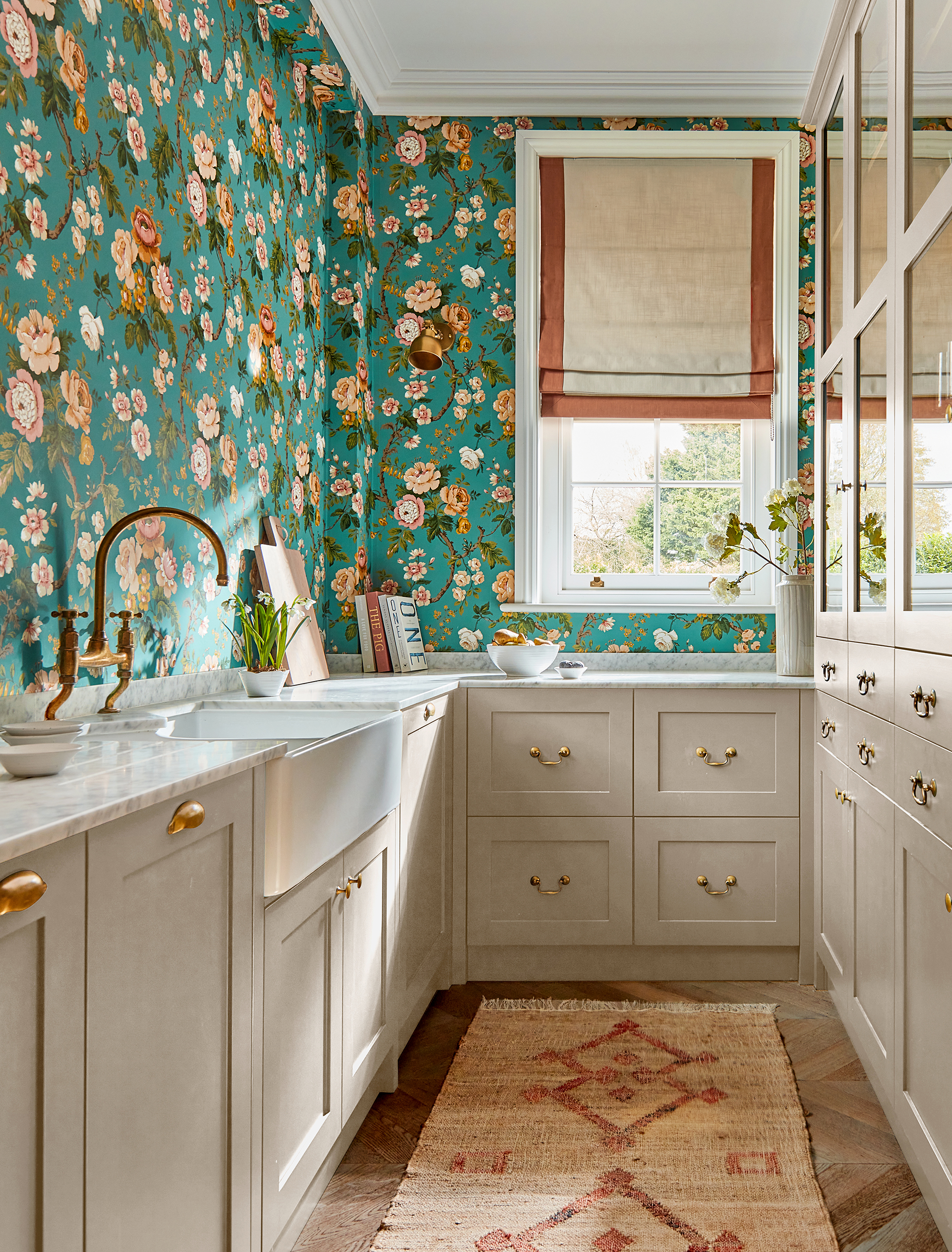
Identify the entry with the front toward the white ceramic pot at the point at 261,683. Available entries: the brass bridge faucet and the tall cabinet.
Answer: the tall cabinet

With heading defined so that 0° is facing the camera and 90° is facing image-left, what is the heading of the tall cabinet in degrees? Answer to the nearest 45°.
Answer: approximately 90°

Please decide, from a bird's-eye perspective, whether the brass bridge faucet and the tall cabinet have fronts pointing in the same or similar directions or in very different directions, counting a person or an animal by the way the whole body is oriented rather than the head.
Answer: very different directions

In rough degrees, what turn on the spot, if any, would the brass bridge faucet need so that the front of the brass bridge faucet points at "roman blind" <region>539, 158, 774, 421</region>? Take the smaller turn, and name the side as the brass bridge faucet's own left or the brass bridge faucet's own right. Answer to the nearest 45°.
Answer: approximately 90° to the brass bridge faucet's own left

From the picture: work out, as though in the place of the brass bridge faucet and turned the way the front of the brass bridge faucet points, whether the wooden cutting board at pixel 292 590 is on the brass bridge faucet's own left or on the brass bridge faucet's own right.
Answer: on the brass bridge faucet's own left

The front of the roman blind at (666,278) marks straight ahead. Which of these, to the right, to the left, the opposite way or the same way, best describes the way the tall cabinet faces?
to the right

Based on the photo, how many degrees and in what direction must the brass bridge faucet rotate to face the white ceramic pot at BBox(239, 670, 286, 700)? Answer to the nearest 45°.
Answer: approximately 90° to its left

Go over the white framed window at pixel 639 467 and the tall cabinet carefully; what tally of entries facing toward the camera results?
1

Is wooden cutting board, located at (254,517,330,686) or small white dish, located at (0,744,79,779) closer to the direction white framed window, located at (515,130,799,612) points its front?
the small white dish

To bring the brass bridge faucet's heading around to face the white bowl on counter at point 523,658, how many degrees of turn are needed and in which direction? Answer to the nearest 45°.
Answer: approximately 90° to its left

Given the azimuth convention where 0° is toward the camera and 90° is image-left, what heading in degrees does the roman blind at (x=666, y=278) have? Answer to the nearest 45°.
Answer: approximately 0°
